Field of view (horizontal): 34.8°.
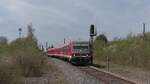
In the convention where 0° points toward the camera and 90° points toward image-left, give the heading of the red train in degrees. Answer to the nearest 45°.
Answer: approximately 315°
